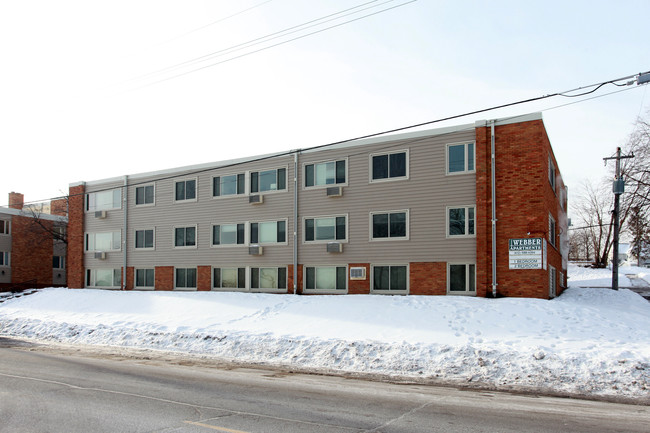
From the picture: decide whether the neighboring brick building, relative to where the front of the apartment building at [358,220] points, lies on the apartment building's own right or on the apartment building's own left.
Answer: on the apartment building's own right

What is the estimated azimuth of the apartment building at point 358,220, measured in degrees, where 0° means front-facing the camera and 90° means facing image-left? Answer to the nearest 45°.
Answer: approximately 45°
